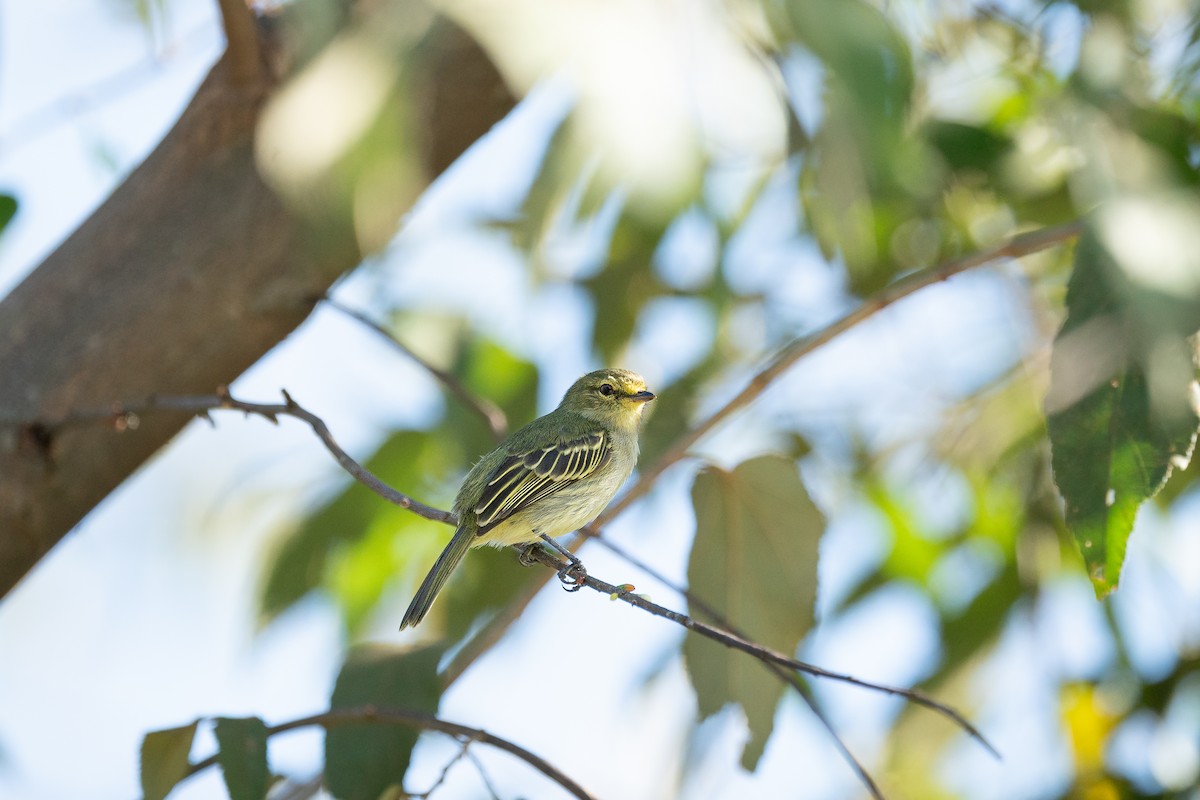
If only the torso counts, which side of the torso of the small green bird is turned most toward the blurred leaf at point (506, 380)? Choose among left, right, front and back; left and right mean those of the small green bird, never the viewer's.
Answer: left

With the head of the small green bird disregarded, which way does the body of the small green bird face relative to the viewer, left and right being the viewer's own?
facing to the right of the viewer
